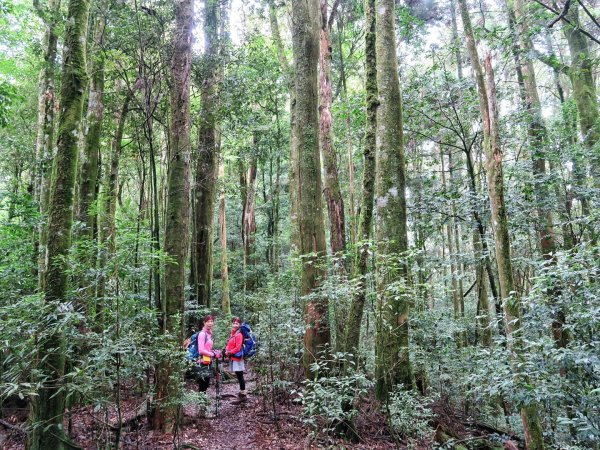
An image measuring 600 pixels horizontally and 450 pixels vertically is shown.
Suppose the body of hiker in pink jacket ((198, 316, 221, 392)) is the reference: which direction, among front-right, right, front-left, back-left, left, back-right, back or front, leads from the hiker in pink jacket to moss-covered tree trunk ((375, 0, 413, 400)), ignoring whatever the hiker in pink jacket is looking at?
front

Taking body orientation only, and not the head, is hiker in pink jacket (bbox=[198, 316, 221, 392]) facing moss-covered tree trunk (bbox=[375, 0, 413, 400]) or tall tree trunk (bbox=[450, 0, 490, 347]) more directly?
the moss-covered tree trunk

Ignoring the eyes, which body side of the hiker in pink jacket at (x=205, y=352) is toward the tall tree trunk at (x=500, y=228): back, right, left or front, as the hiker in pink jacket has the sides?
front

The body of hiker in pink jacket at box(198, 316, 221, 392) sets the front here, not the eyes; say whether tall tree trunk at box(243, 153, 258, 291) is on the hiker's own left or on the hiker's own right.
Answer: on the hiker's own left

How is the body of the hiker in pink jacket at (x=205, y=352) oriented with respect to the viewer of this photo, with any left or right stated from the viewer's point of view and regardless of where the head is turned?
facing the viewer and to the right of the viewer
